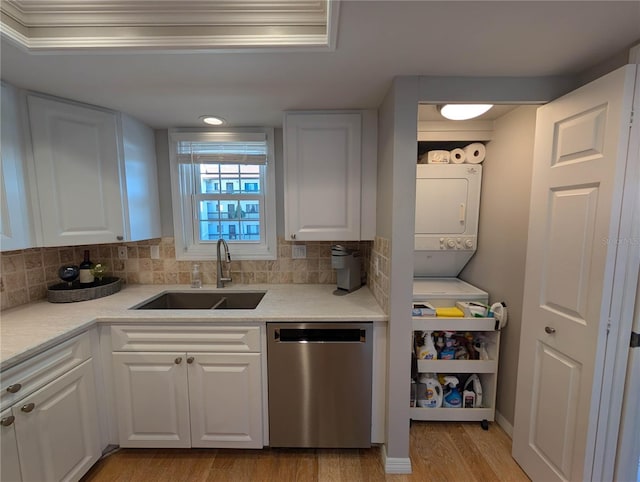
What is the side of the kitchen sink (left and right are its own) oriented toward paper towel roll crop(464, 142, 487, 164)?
left

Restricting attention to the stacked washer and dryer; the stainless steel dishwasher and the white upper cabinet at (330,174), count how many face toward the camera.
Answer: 3

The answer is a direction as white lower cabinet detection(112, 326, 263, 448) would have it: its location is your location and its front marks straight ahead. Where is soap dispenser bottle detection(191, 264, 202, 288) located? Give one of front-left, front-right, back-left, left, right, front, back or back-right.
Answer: back

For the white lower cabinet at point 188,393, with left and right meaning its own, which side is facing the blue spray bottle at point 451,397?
left

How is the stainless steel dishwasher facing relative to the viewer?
toward the camera

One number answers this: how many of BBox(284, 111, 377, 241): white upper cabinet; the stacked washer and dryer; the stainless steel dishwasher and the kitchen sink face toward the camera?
4

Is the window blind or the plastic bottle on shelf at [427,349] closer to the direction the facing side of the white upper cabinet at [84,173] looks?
the plastic bottle on shelf

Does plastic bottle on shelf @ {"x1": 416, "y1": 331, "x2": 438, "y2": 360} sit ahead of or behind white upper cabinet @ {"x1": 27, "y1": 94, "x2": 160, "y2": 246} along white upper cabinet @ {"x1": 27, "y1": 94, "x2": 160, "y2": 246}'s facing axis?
ahead

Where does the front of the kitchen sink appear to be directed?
toward the camera

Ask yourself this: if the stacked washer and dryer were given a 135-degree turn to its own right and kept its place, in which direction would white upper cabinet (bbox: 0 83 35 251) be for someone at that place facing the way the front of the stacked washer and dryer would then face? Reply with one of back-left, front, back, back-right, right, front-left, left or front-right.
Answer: left

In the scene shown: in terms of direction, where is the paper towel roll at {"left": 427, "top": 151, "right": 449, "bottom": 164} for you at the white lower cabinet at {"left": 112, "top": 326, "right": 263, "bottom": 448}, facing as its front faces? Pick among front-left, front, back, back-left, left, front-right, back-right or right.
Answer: left

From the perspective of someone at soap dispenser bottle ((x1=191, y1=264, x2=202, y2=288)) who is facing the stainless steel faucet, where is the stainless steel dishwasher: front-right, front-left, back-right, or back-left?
front-right

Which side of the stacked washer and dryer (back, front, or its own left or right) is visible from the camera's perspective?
front
